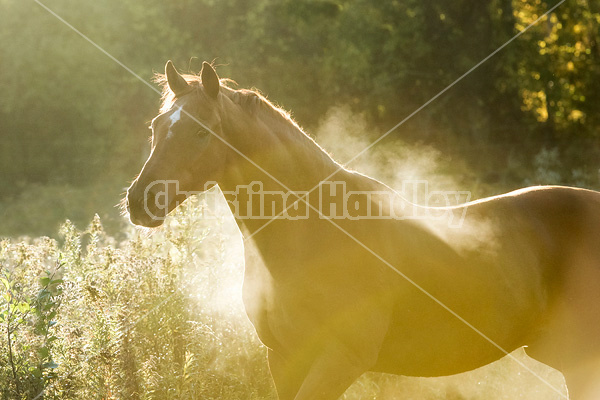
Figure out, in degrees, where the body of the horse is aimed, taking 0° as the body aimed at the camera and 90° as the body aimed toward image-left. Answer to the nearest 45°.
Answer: approximately 90°
